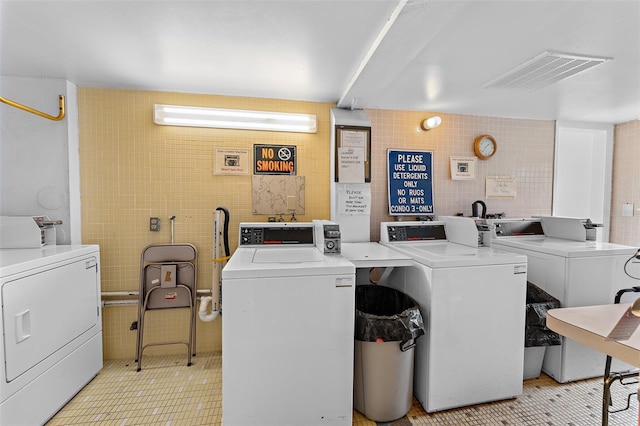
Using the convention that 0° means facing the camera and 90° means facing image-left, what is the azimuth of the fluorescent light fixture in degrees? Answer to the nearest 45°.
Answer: approximately 0°

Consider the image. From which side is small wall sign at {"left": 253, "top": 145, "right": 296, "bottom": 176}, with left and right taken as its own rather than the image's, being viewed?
front

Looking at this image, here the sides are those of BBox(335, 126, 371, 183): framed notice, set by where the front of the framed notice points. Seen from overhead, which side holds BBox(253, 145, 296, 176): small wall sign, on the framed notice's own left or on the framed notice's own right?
on the framed notice's own right

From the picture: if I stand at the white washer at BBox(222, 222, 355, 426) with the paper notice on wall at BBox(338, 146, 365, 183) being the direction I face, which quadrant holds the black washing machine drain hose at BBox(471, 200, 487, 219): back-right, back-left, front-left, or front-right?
front-right

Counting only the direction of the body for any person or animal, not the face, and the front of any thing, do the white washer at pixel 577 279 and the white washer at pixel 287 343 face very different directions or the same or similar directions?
same or similar directions

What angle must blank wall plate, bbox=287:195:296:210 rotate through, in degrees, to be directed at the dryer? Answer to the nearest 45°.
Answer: approximately 45° to its right

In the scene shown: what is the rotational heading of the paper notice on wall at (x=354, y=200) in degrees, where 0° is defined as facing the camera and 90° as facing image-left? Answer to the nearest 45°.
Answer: approximately 0°

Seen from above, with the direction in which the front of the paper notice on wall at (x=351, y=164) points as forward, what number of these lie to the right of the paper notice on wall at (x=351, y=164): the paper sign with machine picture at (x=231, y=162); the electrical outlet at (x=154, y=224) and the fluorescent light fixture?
3

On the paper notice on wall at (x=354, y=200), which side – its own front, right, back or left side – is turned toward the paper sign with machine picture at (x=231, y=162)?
right

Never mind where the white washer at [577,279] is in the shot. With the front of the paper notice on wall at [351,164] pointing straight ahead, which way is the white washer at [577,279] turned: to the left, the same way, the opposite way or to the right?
the same way

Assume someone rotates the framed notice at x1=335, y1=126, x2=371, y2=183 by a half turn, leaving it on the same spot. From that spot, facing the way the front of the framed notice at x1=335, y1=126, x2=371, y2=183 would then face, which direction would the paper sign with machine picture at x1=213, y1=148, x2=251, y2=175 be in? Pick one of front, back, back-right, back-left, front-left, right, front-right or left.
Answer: left

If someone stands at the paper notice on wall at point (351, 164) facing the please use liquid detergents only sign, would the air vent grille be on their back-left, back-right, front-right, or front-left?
front-right

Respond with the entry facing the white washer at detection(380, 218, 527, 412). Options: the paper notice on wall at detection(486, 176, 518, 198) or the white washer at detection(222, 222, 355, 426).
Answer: the paper notice on wall

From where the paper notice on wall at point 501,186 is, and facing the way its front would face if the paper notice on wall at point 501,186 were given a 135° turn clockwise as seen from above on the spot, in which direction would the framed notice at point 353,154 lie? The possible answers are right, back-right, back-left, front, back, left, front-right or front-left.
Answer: left

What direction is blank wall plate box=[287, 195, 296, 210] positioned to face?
toward the camera

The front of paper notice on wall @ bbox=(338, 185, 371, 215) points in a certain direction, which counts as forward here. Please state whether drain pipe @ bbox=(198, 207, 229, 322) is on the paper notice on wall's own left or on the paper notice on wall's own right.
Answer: on the paper notice on wall's own right

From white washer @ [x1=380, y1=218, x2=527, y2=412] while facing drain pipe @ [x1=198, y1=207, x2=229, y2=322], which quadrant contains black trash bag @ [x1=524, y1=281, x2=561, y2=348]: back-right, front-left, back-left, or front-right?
back-right

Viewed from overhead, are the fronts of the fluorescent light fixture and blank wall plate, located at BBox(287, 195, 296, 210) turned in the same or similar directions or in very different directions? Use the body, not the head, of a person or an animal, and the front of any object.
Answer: same or similar directions
